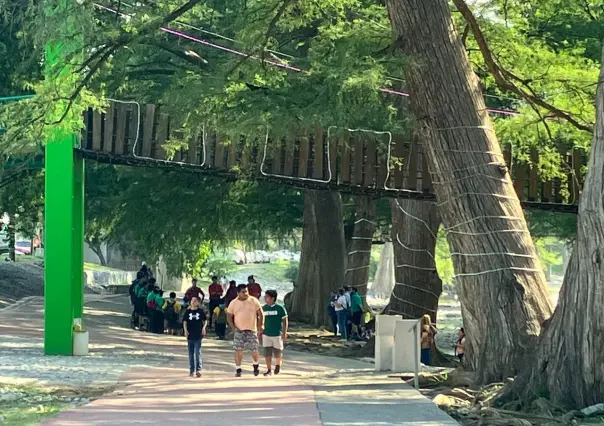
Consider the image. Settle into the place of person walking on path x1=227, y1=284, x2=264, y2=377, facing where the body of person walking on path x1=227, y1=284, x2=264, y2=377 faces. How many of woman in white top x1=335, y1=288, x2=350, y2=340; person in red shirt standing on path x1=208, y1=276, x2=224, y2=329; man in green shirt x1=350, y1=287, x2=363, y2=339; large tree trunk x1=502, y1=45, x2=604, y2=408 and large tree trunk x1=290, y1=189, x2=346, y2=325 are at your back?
4

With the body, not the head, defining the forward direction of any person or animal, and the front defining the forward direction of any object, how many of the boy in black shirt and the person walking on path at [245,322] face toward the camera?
2

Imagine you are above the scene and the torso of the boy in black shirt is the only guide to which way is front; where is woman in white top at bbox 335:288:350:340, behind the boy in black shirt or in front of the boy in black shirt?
behind

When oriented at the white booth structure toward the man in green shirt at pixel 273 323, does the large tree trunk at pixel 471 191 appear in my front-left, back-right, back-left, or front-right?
back-left

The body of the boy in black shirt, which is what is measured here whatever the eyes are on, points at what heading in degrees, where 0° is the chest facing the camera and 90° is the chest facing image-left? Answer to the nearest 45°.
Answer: approximately 0°

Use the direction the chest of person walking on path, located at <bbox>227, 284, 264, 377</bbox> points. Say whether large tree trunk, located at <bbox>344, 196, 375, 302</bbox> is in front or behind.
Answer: behind

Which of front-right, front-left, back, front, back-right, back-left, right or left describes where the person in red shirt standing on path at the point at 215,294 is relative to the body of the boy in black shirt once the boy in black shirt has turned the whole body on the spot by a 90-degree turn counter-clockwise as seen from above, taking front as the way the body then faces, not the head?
left

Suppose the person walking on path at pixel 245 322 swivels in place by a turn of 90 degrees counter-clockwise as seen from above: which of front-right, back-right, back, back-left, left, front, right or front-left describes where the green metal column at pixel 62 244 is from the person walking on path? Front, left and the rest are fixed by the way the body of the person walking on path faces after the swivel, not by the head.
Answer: back-left

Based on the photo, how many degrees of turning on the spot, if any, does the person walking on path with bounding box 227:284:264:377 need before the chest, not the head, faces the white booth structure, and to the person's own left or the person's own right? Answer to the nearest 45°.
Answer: approximately 90° to the person's own left
